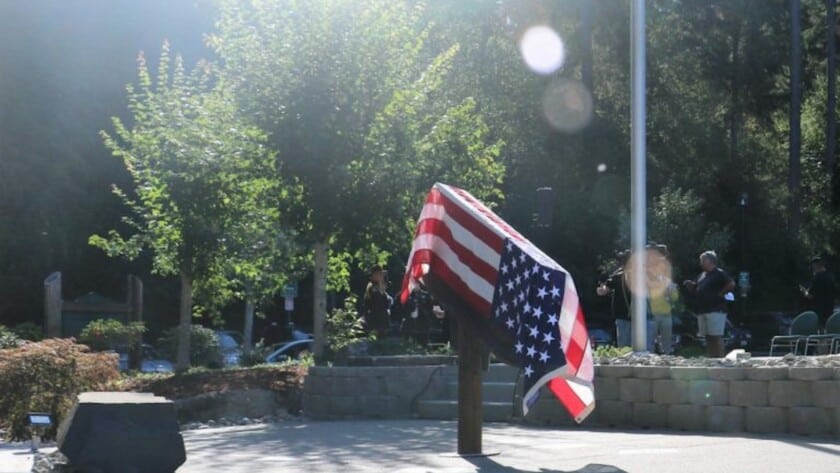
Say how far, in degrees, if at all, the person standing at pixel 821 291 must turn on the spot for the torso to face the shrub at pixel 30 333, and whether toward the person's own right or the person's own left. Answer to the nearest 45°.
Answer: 0° — they already face it

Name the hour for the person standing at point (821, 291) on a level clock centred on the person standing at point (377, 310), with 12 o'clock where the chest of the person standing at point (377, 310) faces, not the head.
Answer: the person standing at point (821, 291) is roughly at 9 o'clock from the person standing at point (377, 310).

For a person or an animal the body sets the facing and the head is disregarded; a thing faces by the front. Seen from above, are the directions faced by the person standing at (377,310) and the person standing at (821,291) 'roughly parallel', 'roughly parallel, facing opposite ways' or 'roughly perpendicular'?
roughly perpendicular

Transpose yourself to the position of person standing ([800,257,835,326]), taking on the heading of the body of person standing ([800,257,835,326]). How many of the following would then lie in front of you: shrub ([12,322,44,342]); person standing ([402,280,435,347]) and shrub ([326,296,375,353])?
3

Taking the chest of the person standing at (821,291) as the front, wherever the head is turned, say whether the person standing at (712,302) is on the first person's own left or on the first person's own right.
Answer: on the first person's own left

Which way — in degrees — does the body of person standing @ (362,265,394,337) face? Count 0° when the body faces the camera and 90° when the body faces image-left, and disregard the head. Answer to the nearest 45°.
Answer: approximately 0°

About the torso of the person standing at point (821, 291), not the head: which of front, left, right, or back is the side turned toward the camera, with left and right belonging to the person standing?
left

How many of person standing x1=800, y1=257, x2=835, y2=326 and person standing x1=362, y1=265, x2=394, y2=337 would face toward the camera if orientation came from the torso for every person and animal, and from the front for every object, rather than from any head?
1

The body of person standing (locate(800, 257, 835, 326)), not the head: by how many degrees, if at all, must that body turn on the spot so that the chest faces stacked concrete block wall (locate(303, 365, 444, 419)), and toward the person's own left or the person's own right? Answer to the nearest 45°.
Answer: approximately 45° to the person's own left

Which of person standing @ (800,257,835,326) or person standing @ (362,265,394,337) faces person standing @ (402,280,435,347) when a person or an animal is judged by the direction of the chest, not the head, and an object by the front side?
person standing @ (800,257,835,326)

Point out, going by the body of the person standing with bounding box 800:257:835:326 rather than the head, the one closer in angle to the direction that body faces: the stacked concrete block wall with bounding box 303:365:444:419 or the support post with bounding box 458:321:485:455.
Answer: the stacked concrete block wall

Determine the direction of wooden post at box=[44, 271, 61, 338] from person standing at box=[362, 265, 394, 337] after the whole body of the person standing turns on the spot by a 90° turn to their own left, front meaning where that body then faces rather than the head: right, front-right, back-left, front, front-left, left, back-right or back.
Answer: back-left
